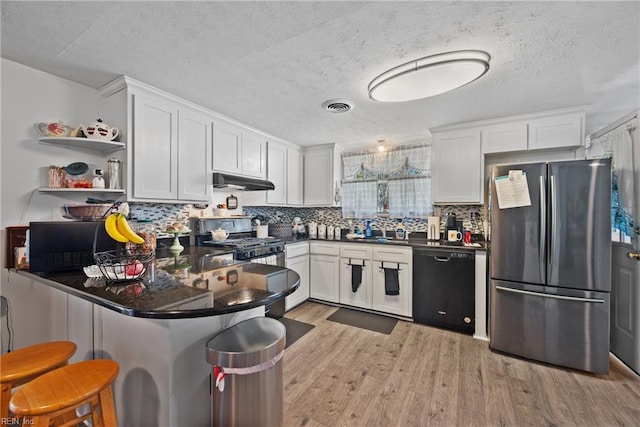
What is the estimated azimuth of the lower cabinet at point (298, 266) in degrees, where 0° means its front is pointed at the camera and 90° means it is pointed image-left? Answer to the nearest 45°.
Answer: approximately 315°

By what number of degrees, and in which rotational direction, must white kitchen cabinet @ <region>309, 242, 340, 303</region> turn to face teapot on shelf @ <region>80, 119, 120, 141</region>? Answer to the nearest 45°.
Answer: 0° — it already faces it

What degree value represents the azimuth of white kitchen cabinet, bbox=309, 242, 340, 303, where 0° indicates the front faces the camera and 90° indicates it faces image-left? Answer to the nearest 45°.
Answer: approximately 45°

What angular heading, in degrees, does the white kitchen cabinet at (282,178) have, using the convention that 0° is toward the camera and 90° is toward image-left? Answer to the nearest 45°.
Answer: approximately 315°

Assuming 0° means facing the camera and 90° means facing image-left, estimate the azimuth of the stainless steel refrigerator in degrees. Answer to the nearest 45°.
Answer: approximately 0°
